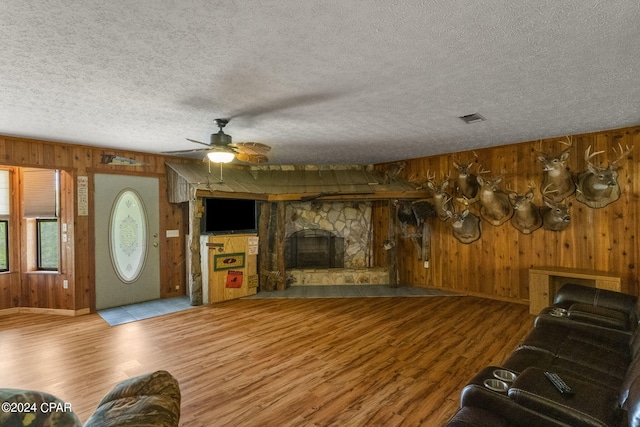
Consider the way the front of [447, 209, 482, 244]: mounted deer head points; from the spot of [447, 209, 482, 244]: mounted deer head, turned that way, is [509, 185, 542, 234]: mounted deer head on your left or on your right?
on your left

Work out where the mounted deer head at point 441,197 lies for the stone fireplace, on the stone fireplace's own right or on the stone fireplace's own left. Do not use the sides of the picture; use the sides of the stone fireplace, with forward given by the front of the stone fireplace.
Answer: on the stone fireplace's own left

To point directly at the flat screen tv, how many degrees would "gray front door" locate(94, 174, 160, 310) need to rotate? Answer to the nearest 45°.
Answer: approximately 45° to its left

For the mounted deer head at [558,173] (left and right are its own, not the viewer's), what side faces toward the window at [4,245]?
front

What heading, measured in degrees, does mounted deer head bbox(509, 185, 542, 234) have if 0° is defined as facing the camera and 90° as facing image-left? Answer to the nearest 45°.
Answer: approximately 45°

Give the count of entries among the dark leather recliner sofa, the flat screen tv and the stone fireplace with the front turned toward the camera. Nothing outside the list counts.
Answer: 2

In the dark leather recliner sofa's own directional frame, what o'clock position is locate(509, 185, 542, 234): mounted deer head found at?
The mounted deer head is roughly at 3 o'clock from the dark leather recliner sofa.

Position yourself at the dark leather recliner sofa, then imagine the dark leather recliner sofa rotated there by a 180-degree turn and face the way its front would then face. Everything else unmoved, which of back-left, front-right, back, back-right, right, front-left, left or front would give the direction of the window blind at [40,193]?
back

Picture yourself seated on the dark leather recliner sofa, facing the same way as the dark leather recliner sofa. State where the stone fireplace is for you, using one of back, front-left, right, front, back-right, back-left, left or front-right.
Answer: front-right

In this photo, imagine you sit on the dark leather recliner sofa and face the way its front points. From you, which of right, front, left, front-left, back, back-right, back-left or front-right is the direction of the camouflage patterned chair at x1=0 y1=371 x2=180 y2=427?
front-left

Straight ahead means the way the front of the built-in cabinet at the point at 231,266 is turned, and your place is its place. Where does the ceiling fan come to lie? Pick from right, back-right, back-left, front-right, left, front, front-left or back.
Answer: front-right

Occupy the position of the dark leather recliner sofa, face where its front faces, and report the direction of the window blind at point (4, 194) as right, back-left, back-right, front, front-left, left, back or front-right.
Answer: front

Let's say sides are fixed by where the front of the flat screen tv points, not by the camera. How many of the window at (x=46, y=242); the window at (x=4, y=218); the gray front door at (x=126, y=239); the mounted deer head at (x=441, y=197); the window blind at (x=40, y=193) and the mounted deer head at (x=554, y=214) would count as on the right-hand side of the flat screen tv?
4

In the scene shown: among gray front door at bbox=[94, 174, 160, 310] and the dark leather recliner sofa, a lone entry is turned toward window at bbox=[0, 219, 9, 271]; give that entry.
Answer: the dark leather recliner sofa

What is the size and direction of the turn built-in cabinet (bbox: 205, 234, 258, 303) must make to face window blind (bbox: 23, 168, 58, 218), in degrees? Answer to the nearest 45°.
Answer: approximately 135° to its right

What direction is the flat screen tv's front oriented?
toward the camera

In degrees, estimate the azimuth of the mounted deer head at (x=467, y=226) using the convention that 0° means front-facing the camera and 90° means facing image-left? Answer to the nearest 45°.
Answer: approximately 45°

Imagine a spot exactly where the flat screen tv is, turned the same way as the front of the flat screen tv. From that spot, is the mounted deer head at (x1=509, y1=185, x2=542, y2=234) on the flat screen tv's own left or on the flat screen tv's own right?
on the flat screen tv's own left

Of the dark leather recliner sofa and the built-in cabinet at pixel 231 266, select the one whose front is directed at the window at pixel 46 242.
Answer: the dark leather recliner sofa

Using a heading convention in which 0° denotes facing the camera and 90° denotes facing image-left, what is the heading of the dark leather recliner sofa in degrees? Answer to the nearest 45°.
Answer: approximately 90°
